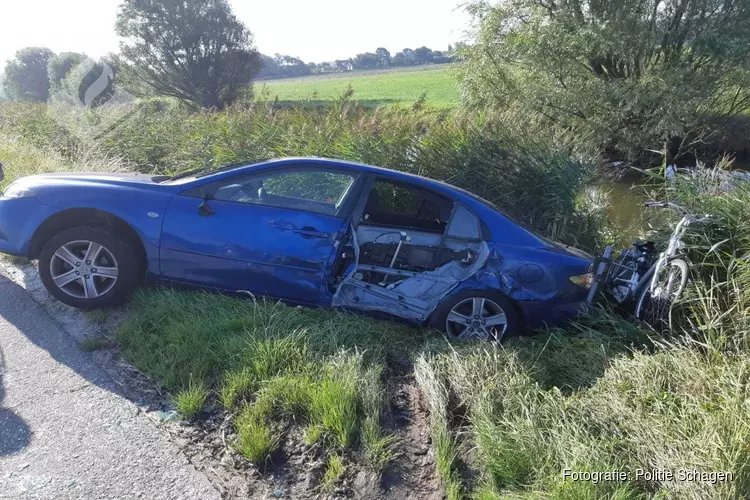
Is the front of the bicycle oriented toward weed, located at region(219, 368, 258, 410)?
no

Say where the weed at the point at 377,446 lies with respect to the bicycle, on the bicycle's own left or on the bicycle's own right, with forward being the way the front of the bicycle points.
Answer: on the bicycle's own right

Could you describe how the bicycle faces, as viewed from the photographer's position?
facing the viewer and to the right of the viewer

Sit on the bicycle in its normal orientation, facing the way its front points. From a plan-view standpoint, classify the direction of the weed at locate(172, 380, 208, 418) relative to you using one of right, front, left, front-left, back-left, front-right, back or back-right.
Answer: right

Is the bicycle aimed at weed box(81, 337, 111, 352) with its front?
no

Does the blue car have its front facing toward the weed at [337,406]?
no

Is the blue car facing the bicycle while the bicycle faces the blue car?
no

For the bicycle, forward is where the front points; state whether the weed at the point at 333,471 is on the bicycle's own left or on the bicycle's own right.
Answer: on the bicycle's own right

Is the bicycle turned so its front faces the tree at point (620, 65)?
no

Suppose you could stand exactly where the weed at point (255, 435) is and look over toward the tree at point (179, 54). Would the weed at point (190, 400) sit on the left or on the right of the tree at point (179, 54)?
left
